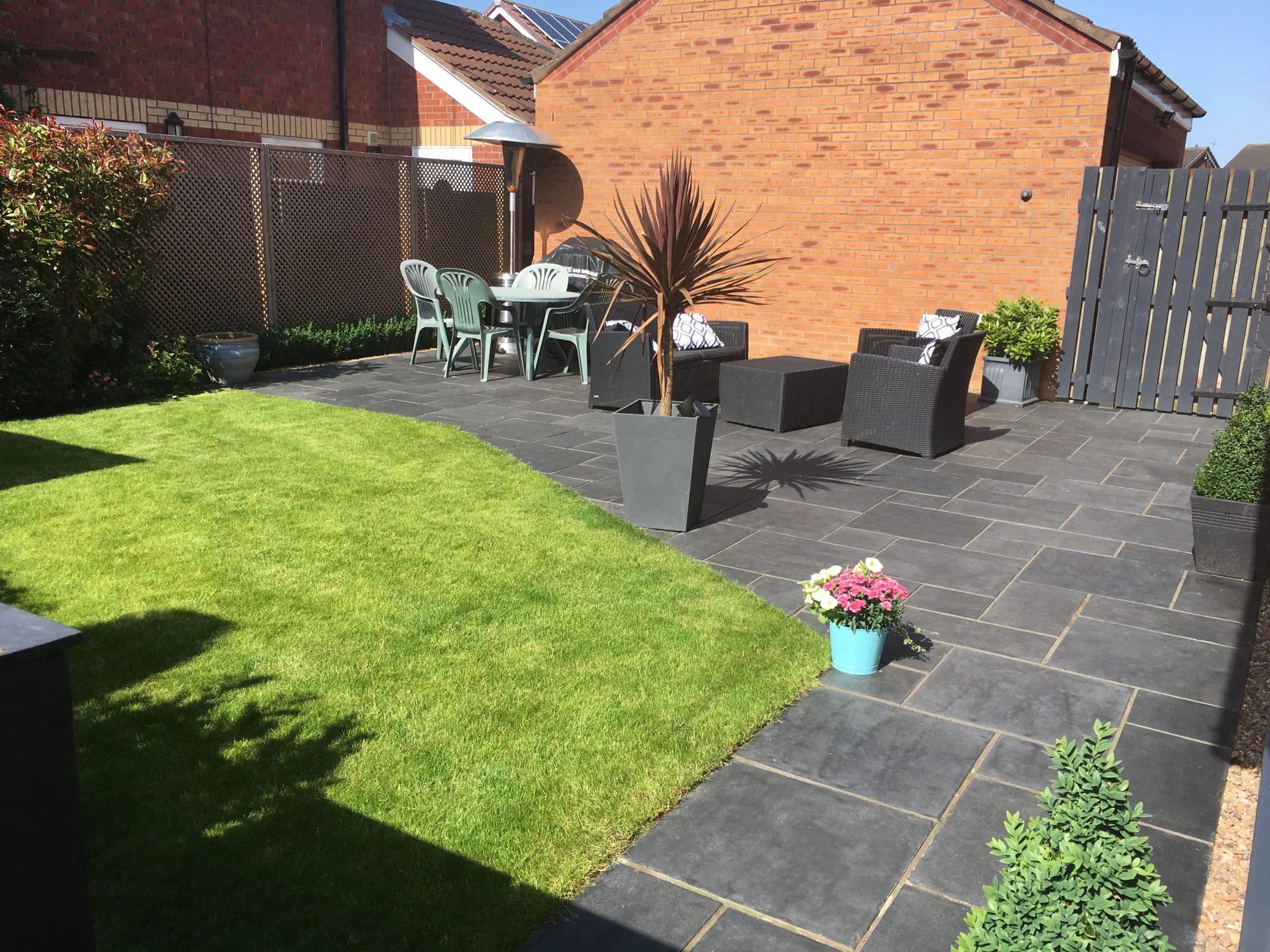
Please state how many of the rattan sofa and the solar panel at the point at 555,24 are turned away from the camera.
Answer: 0

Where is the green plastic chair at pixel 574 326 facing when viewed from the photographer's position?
facing away from the viewer and to the left of the viewer

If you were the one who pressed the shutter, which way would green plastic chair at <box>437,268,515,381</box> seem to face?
facing away from the viewer and to the right of the viewer

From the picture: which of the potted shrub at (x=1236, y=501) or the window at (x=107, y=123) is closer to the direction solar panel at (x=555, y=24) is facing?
the potted shrub

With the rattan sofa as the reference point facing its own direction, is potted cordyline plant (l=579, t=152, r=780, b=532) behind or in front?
in front

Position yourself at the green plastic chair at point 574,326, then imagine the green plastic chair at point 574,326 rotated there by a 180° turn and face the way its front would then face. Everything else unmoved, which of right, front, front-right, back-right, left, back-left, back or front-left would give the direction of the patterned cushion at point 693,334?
front

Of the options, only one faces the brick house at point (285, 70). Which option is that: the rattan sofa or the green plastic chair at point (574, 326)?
the green plastic chair

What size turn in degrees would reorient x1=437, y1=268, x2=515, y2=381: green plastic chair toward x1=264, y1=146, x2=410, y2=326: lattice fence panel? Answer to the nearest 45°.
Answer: approximately 90° to its left

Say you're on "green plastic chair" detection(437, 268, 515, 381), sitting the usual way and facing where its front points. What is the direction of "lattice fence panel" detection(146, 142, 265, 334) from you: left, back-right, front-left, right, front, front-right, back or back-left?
back-left

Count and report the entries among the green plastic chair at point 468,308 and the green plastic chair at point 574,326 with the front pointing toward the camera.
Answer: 0

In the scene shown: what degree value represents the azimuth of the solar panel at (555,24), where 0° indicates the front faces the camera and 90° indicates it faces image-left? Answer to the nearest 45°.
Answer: approximately 315°

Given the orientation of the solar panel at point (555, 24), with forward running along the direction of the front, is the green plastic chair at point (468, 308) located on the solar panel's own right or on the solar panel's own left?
on the solar panel's own right
